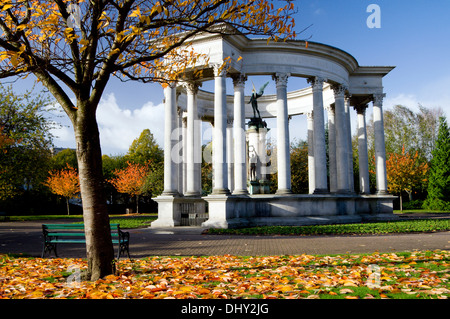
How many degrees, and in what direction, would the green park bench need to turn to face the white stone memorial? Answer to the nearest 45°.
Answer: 0° — it already faces it

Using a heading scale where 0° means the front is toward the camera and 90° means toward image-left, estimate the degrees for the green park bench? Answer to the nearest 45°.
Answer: approximately 225°
